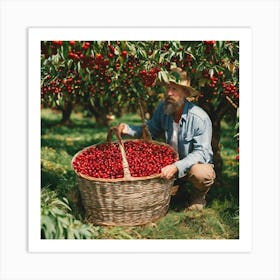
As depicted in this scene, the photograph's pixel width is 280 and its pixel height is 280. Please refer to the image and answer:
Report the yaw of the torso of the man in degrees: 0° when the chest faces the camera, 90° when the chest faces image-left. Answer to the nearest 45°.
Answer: approximately 45°
